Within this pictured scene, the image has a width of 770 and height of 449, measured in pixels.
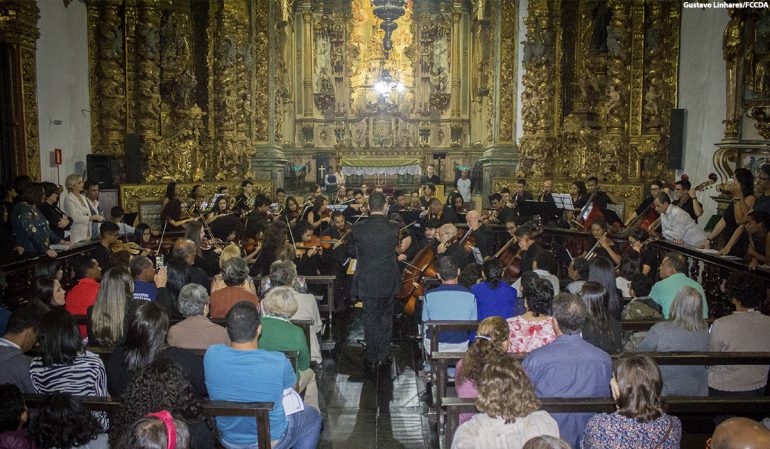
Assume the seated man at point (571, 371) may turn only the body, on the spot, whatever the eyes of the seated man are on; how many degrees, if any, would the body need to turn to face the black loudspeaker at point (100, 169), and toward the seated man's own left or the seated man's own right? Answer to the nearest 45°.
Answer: approximately 45° to the seated man's own left

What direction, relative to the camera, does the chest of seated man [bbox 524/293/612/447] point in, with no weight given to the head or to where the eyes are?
away from the camera

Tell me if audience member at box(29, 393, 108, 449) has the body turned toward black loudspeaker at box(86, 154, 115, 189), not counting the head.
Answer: yes

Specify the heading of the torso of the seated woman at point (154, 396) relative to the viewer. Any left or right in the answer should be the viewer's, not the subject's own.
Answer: facing away from the viewer

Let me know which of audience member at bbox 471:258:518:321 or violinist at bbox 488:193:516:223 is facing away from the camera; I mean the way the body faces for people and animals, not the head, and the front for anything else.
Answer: the audience member

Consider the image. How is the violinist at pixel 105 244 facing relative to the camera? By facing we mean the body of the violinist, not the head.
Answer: to the viewer's right

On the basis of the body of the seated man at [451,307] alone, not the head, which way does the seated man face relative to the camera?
away from the camera

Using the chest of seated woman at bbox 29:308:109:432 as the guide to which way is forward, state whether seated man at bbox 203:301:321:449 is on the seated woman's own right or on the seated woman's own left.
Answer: on the seated woman's own right

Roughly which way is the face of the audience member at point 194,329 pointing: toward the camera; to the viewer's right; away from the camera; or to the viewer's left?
away from the camera

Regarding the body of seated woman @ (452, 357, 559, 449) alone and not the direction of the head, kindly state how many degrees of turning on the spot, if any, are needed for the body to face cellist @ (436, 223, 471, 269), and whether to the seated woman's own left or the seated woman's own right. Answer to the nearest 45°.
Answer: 0° — they already face them

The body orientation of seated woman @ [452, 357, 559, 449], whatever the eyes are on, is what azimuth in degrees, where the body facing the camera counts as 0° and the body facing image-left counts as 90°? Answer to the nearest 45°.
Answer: approximately 180°

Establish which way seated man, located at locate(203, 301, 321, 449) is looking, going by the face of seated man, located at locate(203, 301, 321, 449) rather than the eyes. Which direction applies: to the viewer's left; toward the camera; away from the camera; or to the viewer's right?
away from the camera

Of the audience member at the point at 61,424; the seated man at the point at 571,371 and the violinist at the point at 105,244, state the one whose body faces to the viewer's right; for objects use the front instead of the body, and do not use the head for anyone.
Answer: the violinist

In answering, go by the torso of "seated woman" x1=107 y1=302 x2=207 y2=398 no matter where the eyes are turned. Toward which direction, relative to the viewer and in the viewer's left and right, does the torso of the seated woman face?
facing away from the viewer

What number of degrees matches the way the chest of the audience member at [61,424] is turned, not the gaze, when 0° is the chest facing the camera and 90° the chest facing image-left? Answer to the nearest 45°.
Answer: approximately 180°
